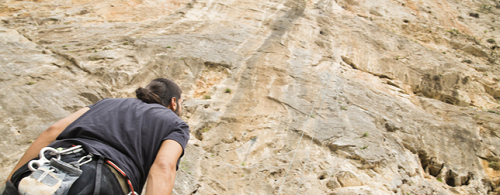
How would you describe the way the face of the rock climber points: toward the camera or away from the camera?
away from the camera

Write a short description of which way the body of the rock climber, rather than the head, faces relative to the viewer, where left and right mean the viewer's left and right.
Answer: facing away from the viewer and to the right of the viewer
